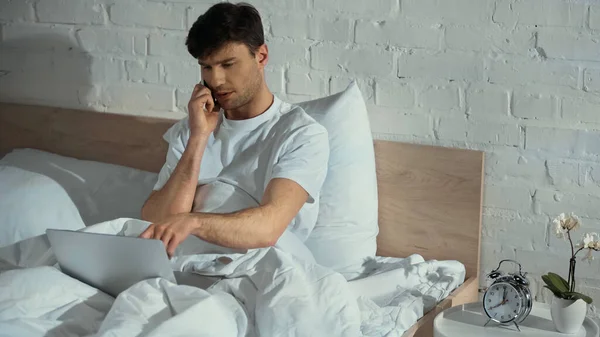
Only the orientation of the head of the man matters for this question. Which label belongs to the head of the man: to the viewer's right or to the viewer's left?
to the viewer's left

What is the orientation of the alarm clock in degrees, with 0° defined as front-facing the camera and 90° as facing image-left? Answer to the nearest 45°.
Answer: approximately 45°

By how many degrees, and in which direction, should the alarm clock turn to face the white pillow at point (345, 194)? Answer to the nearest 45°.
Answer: approximately 90° to its right

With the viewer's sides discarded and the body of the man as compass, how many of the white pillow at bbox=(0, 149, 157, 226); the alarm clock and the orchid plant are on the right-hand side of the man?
1

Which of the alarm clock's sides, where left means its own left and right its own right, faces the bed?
right

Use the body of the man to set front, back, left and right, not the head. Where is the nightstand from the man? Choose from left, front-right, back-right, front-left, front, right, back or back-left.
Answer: left

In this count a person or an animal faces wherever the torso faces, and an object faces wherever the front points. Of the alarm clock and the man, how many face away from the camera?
0

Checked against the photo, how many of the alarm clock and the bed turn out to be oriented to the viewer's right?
0

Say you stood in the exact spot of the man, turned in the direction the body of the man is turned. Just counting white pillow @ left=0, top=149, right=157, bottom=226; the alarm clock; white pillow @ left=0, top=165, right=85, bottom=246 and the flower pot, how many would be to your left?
2

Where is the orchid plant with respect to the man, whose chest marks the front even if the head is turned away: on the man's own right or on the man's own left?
on the man's own left

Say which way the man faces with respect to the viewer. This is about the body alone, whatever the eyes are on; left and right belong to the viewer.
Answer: facing the viewer and to the left of the viewer
